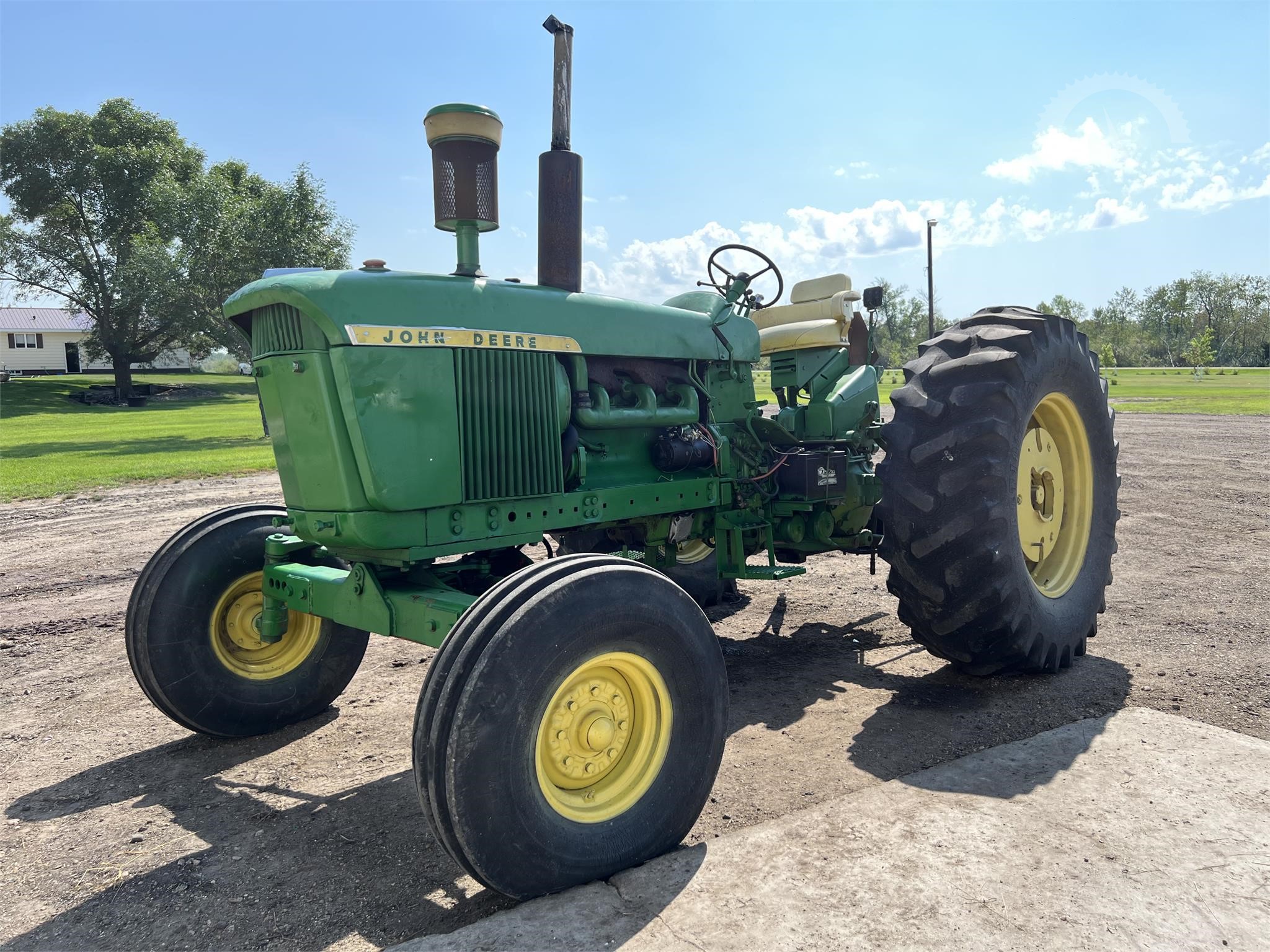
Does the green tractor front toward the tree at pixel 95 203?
no

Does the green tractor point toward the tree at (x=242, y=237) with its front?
no

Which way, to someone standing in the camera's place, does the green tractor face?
facing the viewer and to the left of the viewer
